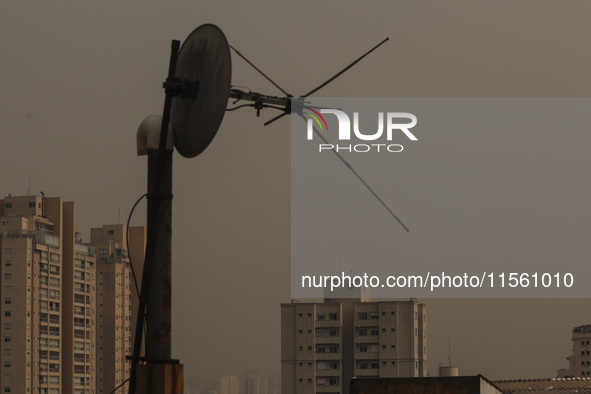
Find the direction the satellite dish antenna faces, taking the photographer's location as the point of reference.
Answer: facing away from the viewer and to the right of the viewer
